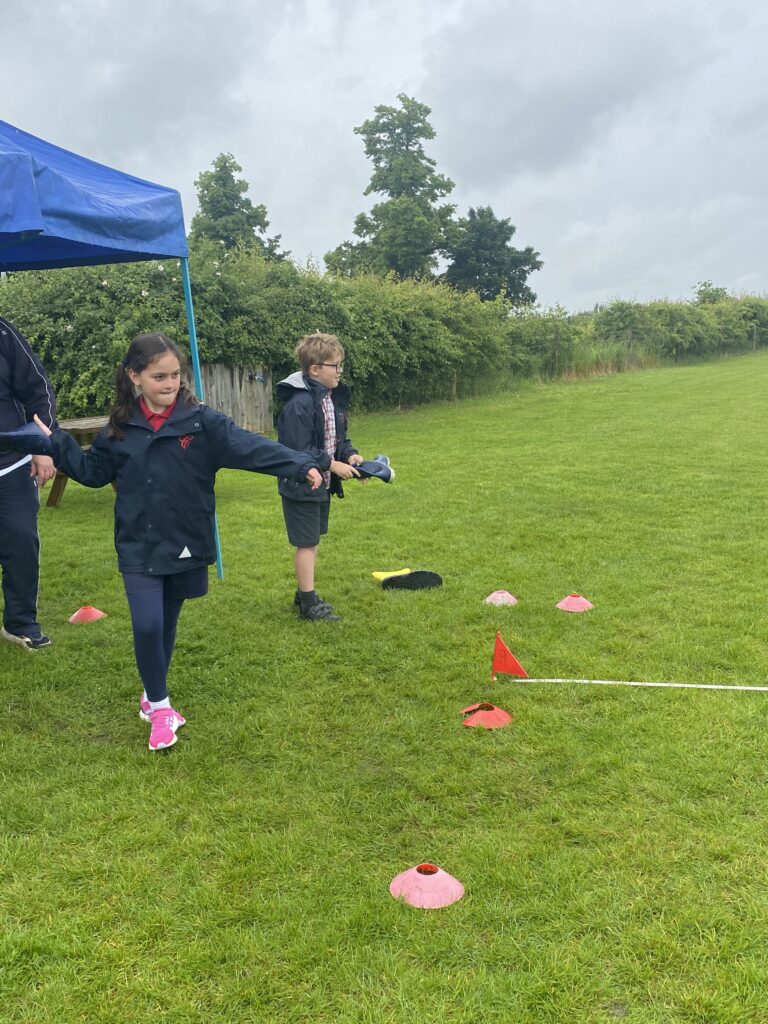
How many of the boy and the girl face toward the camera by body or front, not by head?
1

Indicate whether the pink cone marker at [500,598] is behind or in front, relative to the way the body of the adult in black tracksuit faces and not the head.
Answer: in front

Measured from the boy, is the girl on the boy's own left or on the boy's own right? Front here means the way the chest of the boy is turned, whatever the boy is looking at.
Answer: on the boy's own right

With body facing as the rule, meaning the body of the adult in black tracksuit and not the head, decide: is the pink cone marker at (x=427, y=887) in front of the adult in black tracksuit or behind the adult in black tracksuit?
in front

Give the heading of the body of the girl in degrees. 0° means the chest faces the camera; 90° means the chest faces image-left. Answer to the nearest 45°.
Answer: approximately 0°

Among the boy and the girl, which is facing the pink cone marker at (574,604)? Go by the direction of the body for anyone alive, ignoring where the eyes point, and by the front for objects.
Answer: the boy

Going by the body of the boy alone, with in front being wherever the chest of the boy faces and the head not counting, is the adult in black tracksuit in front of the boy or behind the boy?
behind

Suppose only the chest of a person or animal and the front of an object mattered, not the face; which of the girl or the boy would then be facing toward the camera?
the girl

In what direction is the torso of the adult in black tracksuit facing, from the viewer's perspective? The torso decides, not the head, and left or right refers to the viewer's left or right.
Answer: facing the viewer and to the right of the viewer

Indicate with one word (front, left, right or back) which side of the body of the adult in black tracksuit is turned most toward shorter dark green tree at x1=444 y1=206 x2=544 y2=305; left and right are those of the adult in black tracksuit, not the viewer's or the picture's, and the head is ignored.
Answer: left

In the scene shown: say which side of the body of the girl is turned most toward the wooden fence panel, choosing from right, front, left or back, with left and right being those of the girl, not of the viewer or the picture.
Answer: back

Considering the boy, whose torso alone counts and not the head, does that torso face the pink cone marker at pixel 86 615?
no

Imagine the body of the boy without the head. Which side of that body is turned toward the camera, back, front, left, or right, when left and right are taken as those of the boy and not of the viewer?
right

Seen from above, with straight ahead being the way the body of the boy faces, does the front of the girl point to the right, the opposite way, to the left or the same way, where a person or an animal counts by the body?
to the right
